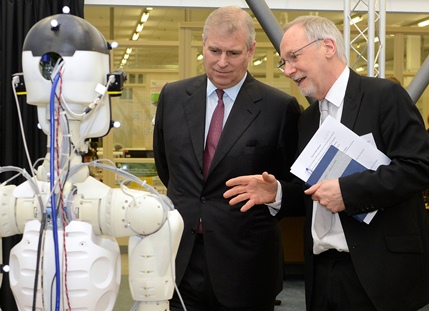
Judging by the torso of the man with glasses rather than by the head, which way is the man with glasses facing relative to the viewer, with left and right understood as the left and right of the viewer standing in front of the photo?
facing the viewer and to the left of the viewer

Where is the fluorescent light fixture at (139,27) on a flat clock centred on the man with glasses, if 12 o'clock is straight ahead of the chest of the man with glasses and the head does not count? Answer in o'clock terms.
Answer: The fluorescent light fixture is roughly at 4 o'clock from the man with glasses.

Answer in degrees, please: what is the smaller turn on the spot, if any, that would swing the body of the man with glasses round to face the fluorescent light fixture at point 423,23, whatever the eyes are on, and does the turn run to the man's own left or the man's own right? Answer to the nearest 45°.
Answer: approximately 135° to the man's own right

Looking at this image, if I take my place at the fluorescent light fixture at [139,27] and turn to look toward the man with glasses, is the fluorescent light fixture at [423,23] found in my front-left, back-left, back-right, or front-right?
front-left

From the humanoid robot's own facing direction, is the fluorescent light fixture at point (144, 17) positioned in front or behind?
in front

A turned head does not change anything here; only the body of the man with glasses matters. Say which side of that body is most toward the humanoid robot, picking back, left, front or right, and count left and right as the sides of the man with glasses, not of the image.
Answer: front

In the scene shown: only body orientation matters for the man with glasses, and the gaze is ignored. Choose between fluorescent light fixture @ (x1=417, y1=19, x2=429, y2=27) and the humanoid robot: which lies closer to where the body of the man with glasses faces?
the humanoid robot
